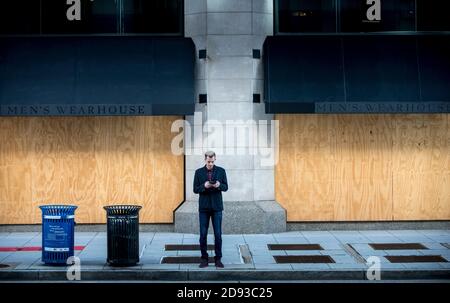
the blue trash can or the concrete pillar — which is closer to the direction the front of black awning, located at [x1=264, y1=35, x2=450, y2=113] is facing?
the blue trash can

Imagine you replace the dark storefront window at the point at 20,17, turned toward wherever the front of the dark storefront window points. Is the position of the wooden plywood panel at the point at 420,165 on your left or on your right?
on your left

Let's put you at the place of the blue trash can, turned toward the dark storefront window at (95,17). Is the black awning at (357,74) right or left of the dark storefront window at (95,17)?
right

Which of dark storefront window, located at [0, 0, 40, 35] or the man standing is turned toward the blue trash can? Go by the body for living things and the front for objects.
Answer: the dark storefront window

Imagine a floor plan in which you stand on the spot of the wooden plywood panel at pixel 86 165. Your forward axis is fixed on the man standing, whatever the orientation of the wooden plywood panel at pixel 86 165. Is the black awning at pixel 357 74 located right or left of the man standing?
left
